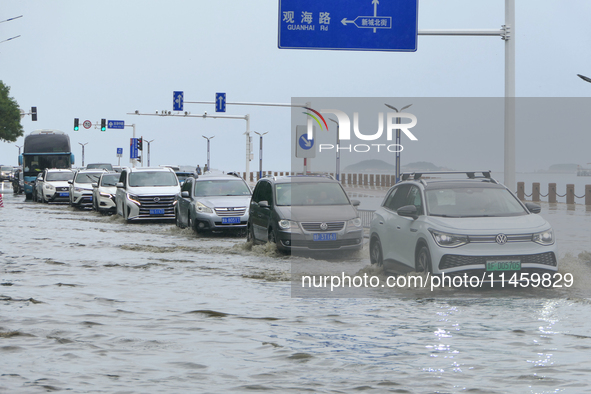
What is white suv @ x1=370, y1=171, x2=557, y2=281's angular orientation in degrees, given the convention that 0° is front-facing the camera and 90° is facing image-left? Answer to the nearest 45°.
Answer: approximately 315°

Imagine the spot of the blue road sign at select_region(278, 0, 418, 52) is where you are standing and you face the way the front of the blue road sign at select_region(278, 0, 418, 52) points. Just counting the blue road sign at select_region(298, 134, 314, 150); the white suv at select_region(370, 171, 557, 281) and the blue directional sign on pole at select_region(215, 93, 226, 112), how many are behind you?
2

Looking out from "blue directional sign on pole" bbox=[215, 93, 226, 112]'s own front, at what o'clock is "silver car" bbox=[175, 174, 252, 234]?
The silver car is roughly at 12 o'clock from the blue directional sign on pole.

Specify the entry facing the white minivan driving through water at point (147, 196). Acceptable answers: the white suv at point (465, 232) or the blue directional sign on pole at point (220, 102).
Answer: the blue directional sign on pole

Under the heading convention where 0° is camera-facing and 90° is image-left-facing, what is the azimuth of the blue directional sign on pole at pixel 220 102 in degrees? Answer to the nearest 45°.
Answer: approximately 0°

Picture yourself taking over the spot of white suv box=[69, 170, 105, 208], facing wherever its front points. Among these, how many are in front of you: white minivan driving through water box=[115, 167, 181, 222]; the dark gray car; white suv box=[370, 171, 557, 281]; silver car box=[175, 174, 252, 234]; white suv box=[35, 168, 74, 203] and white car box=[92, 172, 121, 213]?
5

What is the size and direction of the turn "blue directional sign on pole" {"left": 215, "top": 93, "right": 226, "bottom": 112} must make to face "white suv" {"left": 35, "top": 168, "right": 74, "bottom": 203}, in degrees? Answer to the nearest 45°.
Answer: approximately 45° to its right

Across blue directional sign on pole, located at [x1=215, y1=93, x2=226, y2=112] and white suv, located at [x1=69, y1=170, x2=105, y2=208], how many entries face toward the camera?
2
